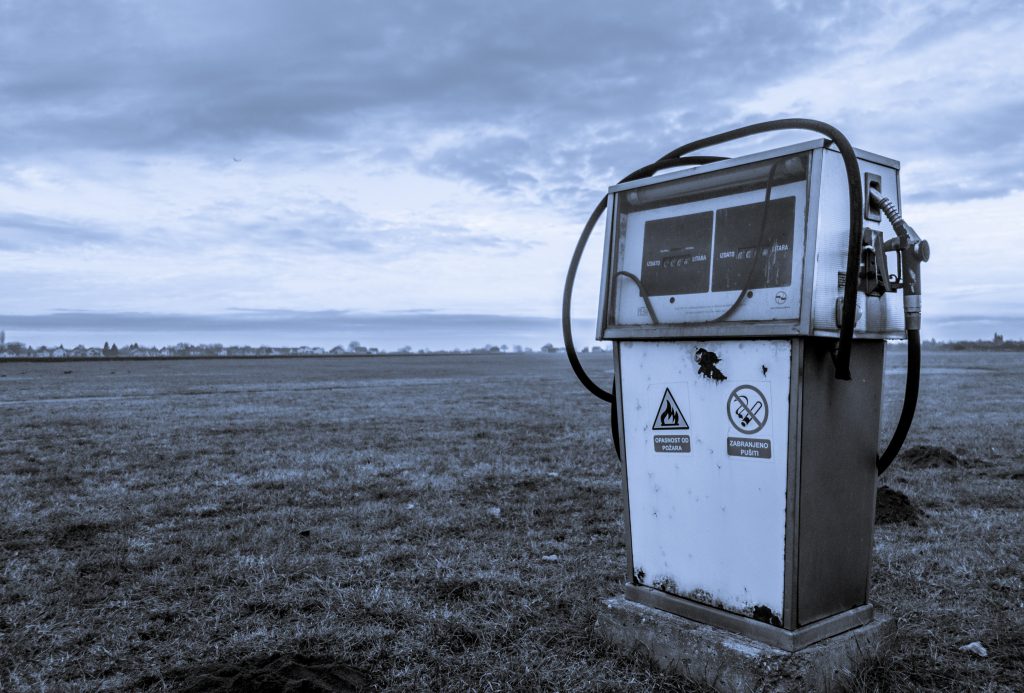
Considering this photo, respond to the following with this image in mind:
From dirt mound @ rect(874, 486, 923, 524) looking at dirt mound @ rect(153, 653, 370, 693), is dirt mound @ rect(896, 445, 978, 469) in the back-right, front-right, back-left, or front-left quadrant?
back-right

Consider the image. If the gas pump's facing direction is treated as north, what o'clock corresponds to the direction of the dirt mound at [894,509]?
The dirt mound is roughly at 5 o'clock from the gas pump.

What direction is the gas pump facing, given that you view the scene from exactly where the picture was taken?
facing the viewer and to the left of the viewer

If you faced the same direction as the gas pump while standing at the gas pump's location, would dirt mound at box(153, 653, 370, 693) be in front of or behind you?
in front

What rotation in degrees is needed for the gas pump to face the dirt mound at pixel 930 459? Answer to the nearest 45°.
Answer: approximately 135° to its right
